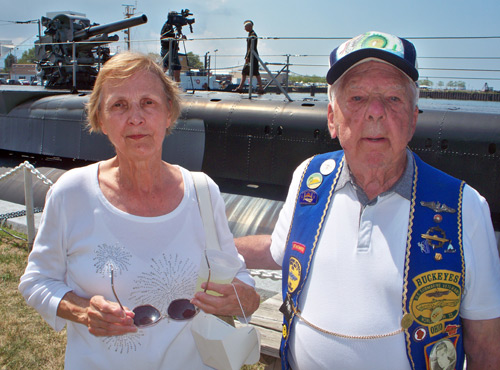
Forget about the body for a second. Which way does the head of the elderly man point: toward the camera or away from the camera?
toward the camera

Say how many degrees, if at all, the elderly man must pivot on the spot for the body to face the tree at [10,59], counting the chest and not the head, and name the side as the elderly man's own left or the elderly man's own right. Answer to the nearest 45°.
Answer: approximately 135° to the elderly man's own right

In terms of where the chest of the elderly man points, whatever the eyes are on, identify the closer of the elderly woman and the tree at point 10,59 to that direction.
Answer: the elderly woman

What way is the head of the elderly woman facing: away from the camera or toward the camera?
toward the camera

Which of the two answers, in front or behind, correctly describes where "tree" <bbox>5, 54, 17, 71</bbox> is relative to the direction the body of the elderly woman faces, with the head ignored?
behind

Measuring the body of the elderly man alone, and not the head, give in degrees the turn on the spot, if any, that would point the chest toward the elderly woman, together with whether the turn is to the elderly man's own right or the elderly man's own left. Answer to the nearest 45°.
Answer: approximately 90° to the elderly man's own right

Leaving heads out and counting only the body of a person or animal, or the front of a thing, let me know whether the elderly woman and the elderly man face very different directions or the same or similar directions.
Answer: same or similar directions

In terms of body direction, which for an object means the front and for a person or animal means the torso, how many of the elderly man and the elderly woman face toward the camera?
2

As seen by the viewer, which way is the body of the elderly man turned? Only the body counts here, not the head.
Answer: toward the camera

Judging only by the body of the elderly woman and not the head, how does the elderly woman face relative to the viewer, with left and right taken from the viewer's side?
facing the viewer
